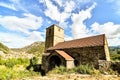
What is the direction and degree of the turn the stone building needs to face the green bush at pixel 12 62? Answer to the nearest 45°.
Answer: approximately 45° to its right

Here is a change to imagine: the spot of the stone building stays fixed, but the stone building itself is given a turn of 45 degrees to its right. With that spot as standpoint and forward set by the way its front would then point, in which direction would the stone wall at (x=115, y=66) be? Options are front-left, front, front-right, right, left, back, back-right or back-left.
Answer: back-left

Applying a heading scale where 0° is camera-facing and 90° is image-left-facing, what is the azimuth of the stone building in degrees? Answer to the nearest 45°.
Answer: approximately 45°
